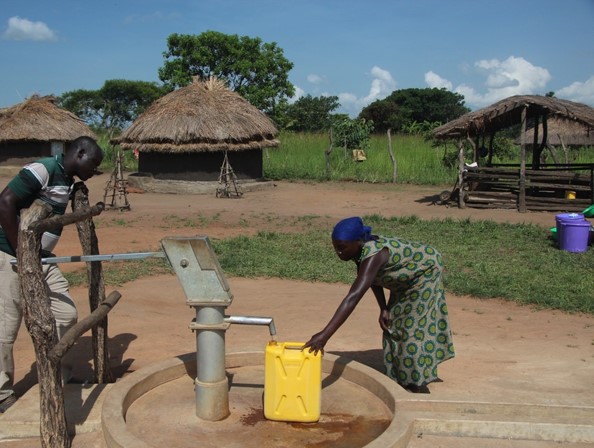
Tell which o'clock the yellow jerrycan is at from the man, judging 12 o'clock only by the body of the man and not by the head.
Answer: The yellow jerrycan is roughly at 1 o'clock from the man.

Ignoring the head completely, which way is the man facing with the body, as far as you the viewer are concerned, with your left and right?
facing to the right of the viewer

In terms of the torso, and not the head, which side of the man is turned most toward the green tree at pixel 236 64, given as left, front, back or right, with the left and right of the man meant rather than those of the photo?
left

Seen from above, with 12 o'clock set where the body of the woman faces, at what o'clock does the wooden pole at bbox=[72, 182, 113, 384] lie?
The wooden pole is roughly at 12 o'clock from the woman.

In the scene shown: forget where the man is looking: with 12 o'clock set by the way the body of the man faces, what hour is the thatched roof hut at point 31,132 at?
The thatched roof hut is roughly at 9 o'clock from the man.

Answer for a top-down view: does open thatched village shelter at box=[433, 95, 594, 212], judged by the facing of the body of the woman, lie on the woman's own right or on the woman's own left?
on the woman's own right

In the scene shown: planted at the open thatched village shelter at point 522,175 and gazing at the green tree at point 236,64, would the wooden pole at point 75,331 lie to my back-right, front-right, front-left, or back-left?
back-left

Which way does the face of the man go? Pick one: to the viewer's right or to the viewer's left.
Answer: to the viewer's right

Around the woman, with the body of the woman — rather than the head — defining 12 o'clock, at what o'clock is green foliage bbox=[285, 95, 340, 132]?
The green foliage is roughly at 3 o'clock from the woman.

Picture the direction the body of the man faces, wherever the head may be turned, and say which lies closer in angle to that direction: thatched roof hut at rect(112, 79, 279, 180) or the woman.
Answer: the woman

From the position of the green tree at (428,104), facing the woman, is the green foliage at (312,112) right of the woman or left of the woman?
right

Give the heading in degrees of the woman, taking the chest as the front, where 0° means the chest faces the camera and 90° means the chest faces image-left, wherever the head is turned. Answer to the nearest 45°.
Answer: approximately 90°

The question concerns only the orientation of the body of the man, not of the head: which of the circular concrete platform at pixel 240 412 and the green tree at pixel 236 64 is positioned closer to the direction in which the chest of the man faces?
the circular concrete platform

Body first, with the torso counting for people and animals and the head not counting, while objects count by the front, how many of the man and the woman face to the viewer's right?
1
